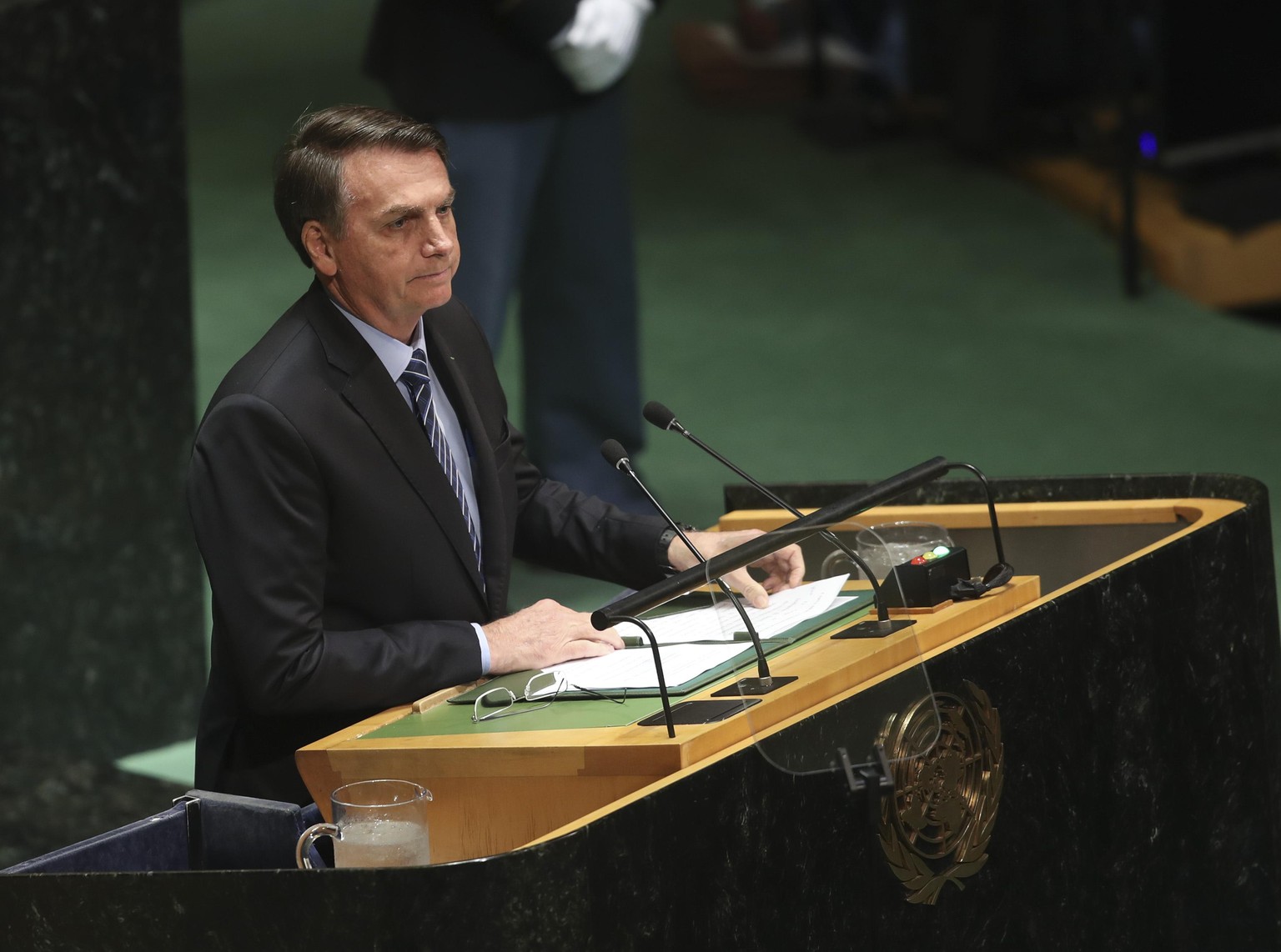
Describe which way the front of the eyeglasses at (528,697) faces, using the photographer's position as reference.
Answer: facing away from the viewer and to the left of the viewer

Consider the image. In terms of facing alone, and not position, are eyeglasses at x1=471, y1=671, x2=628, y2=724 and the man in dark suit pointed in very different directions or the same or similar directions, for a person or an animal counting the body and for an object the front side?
very different directions
